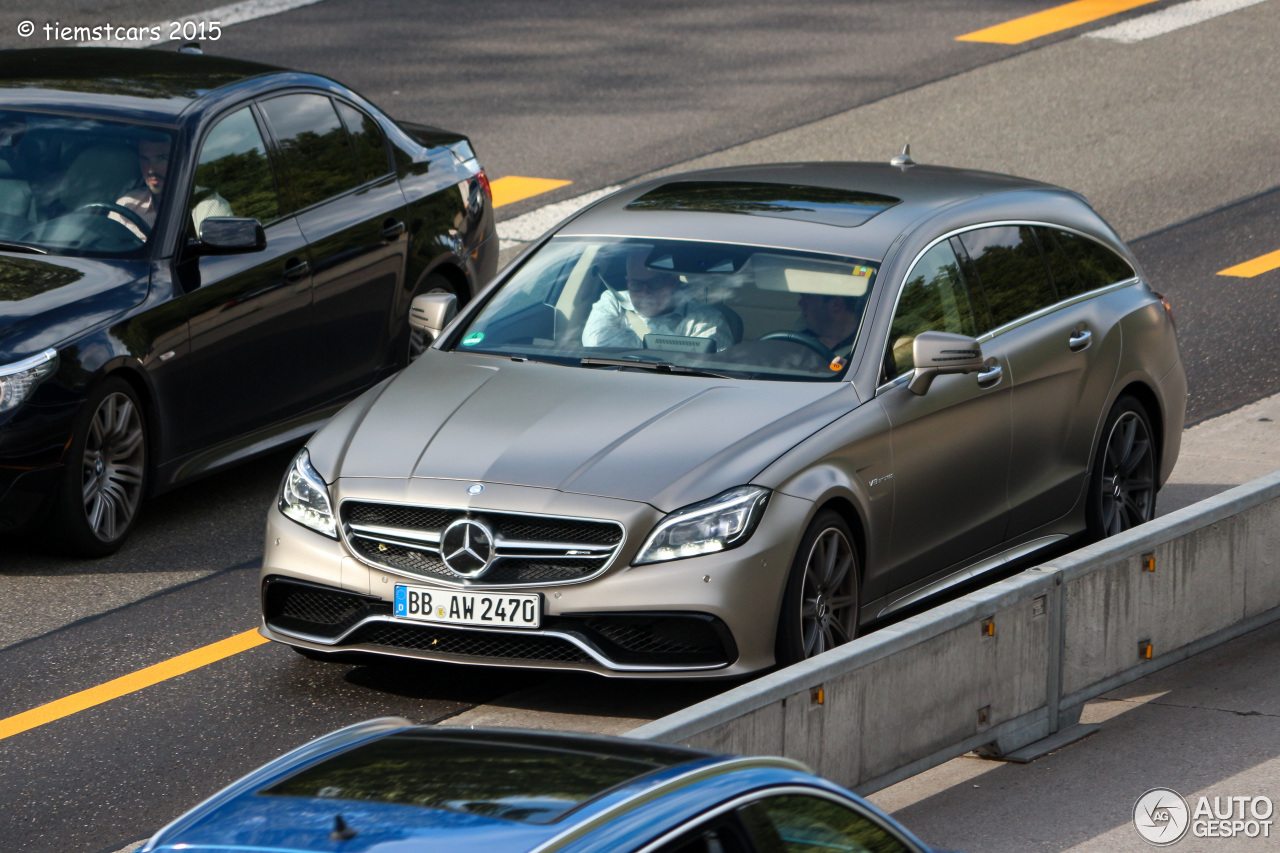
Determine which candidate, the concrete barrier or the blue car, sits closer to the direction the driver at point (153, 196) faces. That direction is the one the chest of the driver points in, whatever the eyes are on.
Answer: the blue car

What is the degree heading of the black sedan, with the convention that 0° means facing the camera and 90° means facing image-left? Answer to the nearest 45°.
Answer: approximately 45°

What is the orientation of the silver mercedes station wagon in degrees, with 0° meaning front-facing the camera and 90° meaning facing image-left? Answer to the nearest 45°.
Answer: approximately 45°

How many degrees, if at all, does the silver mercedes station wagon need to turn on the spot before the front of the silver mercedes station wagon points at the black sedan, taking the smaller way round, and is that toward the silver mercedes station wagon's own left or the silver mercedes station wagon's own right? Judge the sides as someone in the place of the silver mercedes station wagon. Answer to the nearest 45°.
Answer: approximately 90° to the silver mercedes station wagon's own right

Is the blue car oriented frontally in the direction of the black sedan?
no

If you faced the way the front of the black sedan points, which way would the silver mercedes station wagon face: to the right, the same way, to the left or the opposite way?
the same way

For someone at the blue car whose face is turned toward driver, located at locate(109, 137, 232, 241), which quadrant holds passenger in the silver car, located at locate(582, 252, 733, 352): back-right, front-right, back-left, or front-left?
front-right

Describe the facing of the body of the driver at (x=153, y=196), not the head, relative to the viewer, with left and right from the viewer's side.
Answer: facing the viewer and to the left of the viewer

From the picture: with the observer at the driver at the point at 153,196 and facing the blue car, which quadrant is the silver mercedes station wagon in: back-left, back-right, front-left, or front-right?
front-left

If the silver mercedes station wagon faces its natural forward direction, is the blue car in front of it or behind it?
in front

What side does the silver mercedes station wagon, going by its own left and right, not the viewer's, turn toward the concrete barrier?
left

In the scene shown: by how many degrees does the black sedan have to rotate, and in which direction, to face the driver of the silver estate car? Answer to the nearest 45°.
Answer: approximately 90° to its left

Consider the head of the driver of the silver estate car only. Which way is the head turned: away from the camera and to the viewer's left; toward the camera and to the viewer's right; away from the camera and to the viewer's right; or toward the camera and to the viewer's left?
toward the camera and to the viewer's left

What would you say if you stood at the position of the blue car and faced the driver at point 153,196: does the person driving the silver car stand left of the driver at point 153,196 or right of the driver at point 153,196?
right

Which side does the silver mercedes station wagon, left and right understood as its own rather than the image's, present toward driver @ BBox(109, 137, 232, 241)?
right

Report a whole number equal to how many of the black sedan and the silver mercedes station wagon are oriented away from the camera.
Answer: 0
